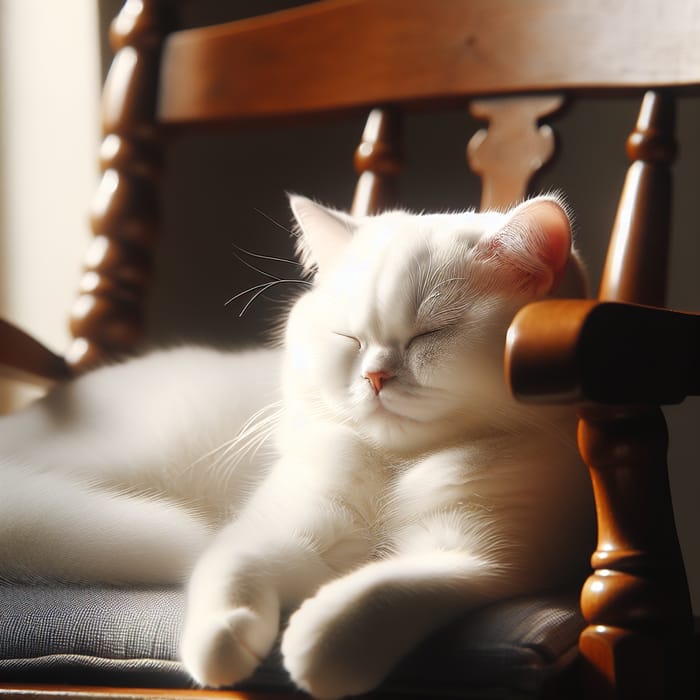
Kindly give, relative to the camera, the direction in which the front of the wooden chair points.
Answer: facing the viewer and to the left of the viewer
